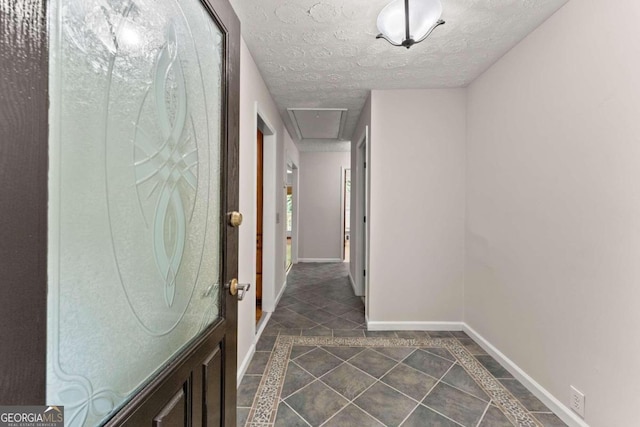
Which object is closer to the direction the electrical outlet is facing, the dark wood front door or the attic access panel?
the dark wood front door

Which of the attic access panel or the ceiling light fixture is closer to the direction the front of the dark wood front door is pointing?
the ceiling light fixture

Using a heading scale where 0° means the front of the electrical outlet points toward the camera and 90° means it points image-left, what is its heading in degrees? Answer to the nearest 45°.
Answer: approximately 45°

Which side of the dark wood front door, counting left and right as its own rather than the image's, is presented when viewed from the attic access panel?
left

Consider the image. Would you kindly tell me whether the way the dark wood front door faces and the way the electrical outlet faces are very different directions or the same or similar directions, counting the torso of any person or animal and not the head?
very different directions

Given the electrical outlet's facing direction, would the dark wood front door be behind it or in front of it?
in front

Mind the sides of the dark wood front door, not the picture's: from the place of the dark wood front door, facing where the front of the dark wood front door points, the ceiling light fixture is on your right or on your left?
on your left

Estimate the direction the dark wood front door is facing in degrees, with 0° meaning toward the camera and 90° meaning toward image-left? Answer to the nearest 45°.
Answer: approximately 315°

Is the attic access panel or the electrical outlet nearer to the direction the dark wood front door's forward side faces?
the electrical outlet

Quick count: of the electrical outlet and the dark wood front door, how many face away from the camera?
0
